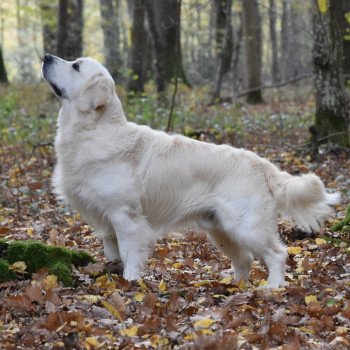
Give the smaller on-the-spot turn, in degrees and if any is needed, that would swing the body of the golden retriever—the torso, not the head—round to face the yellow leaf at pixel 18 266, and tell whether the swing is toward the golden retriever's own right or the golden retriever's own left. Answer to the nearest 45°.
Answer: approximately 45° to the golden retriever's own left

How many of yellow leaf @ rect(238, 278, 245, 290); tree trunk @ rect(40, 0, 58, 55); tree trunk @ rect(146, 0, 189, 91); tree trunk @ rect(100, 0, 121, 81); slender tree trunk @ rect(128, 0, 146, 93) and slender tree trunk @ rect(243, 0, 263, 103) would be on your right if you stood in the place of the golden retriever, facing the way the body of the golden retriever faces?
5

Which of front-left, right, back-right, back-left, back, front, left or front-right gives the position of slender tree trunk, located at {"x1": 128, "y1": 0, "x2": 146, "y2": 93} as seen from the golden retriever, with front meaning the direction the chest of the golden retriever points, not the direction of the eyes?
right

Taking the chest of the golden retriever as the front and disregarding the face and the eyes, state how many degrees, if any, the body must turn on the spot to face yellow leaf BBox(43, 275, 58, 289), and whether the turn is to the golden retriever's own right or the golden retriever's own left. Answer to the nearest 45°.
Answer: approximately 45° to the golden retriever's own left

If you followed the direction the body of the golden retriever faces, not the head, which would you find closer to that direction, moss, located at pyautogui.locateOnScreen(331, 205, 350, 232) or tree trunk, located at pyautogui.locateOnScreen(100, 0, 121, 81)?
the tree trunk

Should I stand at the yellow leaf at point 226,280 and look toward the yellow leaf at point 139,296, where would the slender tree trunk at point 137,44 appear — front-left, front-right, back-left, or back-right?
back-right

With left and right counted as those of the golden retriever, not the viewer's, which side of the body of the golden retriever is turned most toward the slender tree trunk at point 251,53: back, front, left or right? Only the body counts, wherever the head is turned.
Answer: right

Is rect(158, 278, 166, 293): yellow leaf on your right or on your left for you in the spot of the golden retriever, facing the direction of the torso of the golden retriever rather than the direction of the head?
on your left

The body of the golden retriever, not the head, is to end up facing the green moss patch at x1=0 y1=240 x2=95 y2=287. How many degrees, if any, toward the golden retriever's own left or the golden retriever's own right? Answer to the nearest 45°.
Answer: approximately 45° to the golden retriever's own left

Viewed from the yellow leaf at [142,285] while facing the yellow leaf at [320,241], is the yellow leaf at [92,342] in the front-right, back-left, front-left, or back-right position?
back-right

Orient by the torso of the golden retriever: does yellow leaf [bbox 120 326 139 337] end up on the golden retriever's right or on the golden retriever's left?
on the golden retriever's left

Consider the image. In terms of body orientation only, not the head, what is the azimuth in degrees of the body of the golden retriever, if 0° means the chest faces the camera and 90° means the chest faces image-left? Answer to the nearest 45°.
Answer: approximately 90°
